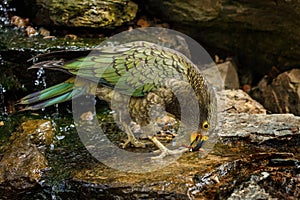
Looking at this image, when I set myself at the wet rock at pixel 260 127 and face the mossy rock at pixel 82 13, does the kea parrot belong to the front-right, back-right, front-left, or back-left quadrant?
front-left

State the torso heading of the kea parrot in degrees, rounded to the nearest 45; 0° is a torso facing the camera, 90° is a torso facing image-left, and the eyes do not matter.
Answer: approximately 270°

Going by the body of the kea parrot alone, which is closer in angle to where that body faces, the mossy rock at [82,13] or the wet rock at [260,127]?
the wet rock

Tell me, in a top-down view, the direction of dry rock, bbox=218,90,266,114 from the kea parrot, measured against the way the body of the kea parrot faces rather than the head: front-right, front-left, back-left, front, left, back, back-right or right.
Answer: front-left

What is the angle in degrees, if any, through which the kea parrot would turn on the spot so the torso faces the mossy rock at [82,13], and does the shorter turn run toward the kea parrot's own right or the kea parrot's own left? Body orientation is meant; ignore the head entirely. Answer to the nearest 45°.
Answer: approximately 90° to the kea parrot's own left

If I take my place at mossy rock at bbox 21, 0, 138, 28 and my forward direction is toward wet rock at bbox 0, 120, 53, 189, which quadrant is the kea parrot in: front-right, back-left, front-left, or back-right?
front-left

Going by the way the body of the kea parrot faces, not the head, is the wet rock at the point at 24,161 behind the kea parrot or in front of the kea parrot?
behind

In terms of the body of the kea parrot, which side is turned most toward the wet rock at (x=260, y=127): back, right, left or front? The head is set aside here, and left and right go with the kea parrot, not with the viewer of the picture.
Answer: front
